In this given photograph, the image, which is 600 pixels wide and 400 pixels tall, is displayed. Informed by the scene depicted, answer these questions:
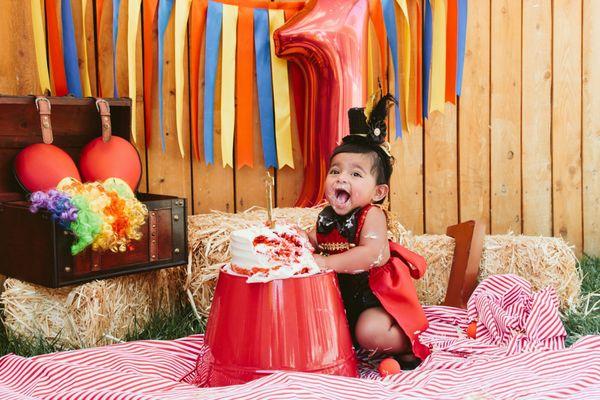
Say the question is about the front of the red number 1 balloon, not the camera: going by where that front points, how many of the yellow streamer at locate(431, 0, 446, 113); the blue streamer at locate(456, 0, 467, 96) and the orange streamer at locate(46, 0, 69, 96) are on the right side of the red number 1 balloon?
1

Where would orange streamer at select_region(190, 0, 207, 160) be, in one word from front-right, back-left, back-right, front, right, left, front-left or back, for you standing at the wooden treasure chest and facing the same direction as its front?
left

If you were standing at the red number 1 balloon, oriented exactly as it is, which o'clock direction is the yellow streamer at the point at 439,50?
The yellow streamer is roughly at 8 o'clock from the red number 1 balloon.

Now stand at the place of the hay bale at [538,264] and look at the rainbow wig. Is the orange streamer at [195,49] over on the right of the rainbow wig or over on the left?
right

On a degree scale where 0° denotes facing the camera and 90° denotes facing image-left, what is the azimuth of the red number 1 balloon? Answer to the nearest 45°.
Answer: approximately 0°

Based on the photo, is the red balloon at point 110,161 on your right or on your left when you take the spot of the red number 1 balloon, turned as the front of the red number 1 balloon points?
on your right

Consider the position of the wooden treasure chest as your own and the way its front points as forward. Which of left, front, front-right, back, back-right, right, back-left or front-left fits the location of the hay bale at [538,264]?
front-left

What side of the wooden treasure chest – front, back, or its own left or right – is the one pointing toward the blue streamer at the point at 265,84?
left

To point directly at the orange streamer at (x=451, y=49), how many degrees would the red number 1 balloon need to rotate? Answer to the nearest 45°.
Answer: approximately 135° to its left

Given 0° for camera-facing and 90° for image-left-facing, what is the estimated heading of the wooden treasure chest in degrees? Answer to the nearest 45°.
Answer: approximately 315°

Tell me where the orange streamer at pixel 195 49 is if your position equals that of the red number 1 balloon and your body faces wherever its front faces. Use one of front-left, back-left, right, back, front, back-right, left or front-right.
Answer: right

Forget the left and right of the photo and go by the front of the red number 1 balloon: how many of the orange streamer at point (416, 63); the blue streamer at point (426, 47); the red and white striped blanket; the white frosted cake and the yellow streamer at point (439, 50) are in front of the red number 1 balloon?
2
